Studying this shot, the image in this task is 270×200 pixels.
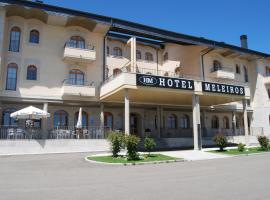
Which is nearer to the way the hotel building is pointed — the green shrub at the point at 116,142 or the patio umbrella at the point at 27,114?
the green shrub

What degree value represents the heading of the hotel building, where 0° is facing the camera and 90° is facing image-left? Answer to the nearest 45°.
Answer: approximately 315°

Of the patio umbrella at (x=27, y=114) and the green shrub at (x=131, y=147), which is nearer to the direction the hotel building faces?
the green shrub

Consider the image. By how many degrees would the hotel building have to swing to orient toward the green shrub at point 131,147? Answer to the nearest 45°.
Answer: approximately 45° to its right

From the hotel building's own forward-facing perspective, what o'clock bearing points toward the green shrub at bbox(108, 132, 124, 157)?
The green shrub is roughly at 1 o'clock from the hotel building.
